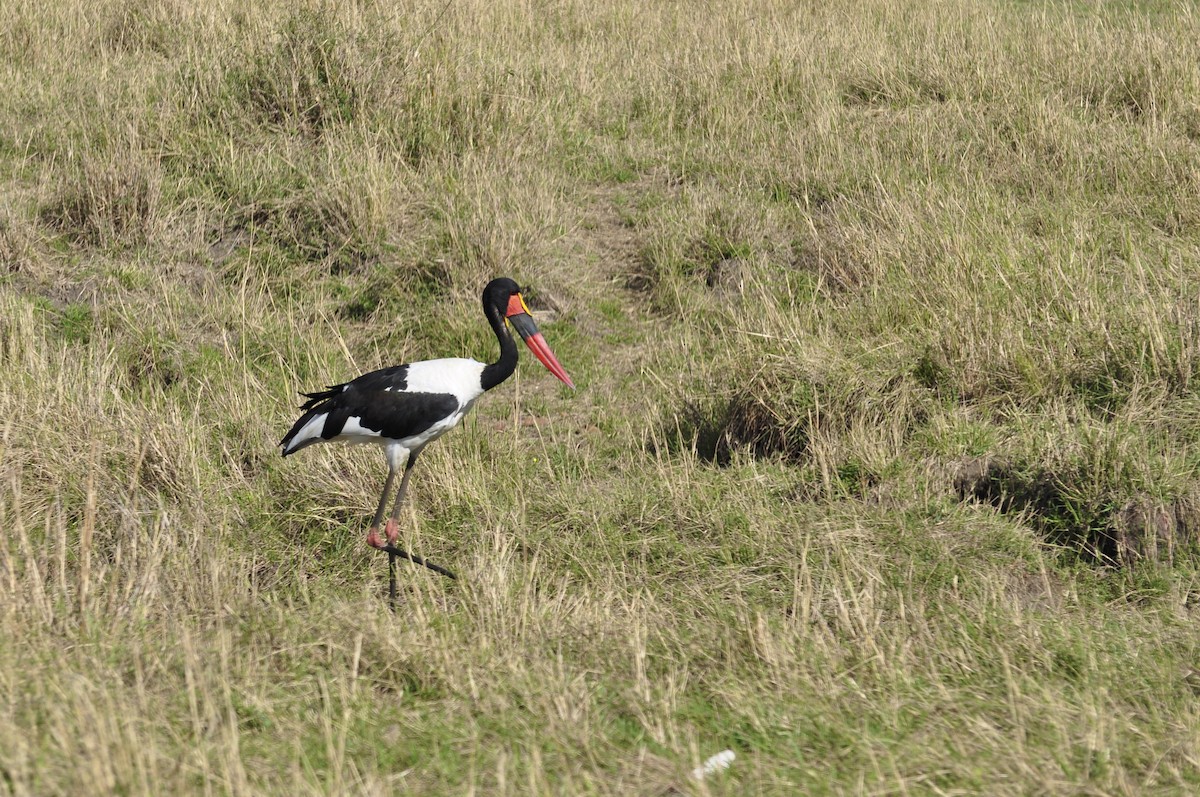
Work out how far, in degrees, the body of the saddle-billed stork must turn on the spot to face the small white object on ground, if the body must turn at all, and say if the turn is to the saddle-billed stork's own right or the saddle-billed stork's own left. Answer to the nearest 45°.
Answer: approximately 90° to the saddle-billed stork's own right

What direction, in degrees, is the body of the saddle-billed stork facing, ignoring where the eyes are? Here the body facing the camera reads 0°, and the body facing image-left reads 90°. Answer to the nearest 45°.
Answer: approximately 270°
